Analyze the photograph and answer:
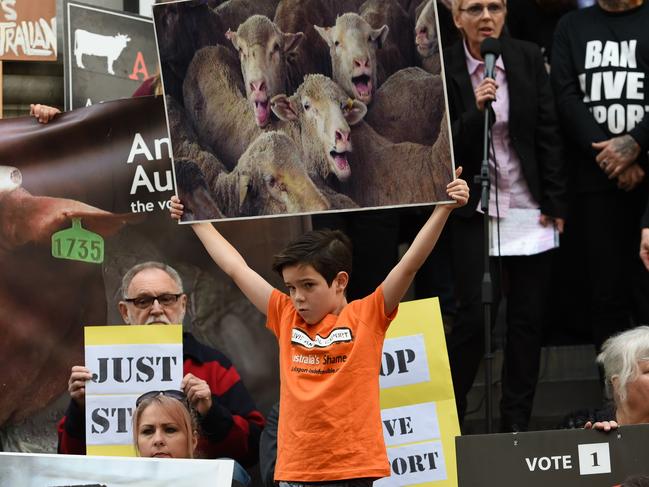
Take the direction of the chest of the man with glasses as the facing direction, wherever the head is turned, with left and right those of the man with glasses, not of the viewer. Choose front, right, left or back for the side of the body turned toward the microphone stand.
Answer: left

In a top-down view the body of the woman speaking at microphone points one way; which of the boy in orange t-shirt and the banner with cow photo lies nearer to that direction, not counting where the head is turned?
the boy in orange t-shirt

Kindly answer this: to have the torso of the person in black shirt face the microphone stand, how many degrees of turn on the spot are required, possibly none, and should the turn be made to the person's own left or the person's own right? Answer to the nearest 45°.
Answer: approximately 45° to the person's own right

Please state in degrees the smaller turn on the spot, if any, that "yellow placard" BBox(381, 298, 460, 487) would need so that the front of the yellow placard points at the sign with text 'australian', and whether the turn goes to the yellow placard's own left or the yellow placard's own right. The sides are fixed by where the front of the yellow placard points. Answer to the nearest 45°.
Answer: approximately 135° to the yellow placard's own right

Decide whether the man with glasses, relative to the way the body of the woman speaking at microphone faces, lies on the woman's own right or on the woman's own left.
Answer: on the woman's own right

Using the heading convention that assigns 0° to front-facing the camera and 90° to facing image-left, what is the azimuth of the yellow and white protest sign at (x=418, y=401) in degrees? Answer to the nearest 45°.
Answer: approximately 0°
